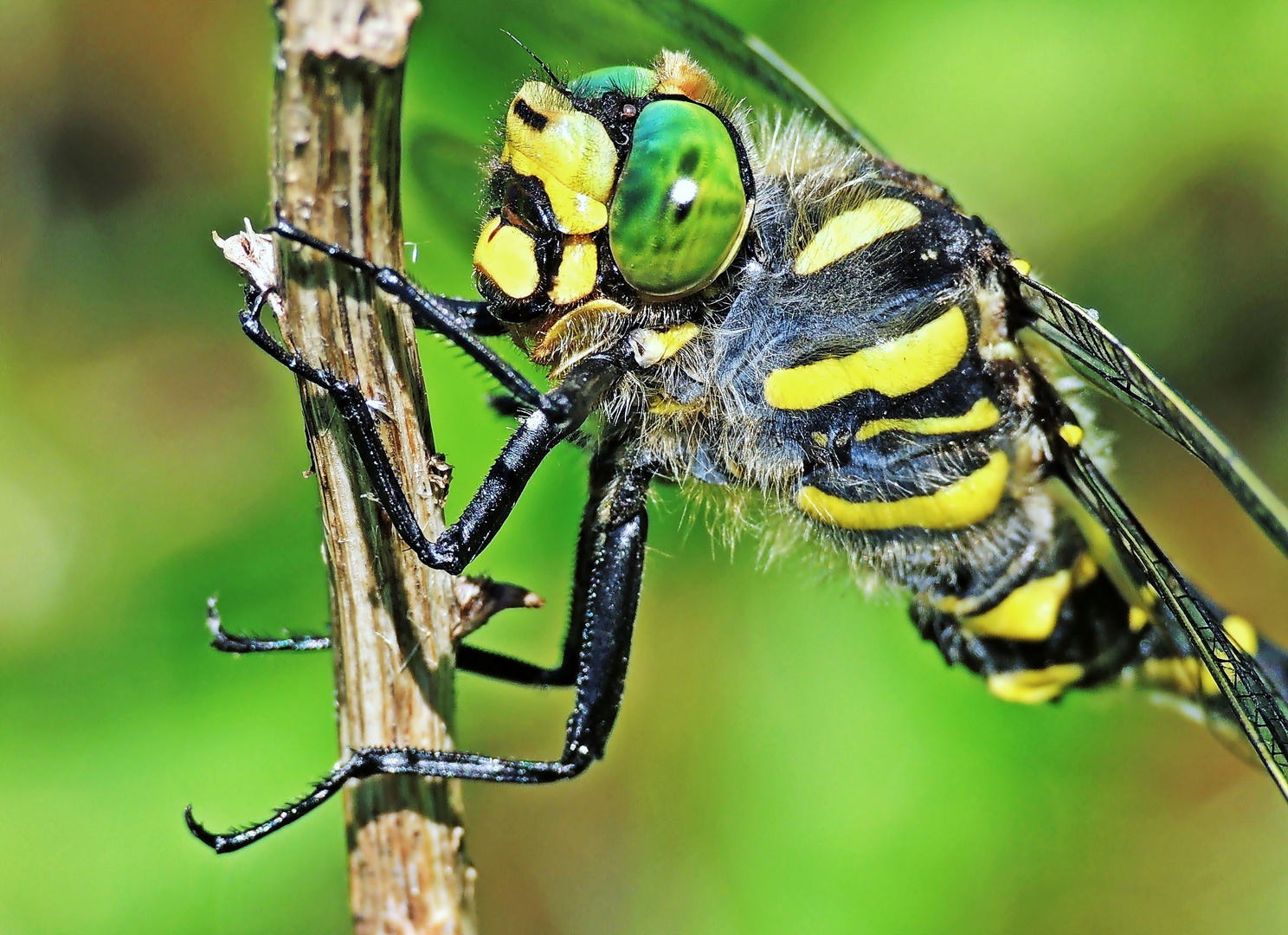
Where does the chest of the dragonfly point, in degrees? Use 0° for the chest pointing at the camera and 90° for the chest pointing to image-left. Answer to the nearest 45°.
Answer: approximately 90°
